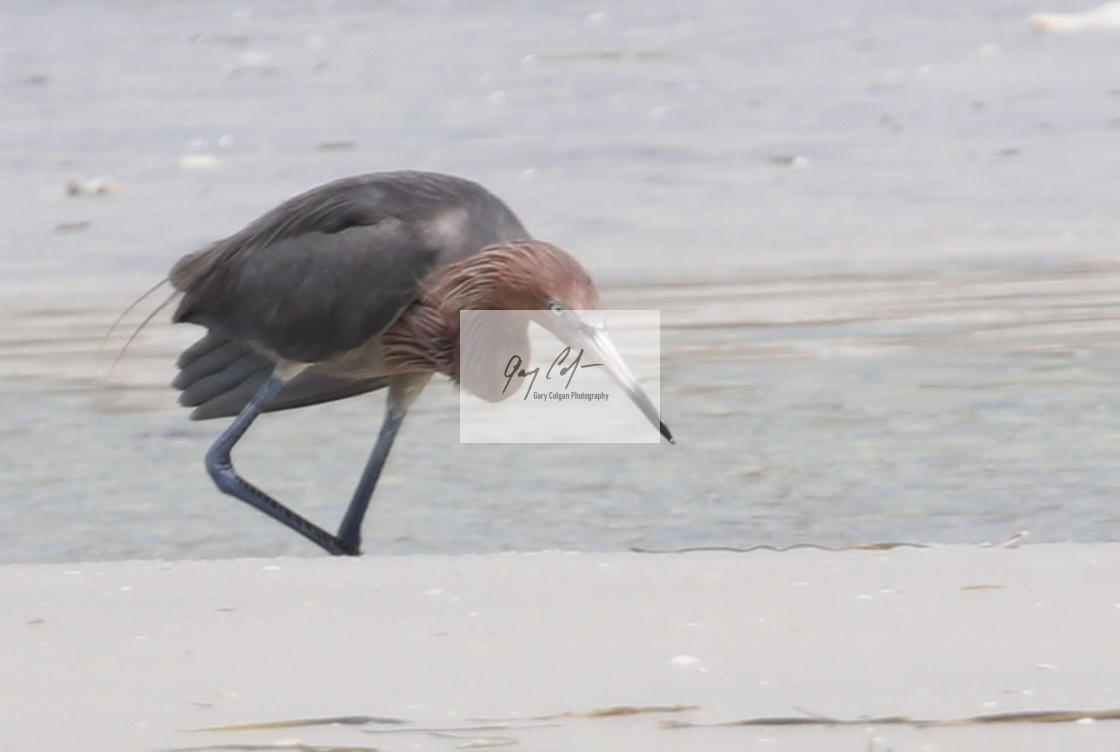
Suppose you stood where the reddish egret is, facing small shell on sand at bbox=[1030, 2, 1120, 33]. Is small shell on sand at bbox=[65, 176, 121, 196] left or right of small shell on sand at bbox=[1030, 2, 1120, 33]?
left

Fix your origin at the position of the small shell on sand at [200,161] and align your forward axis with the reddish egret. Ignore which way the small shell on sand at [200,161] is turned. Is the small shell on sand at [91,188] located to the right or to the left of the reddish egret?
right

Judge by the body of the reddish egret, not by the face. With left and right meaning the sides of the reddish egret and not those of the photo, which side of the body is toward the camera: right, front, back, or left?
right

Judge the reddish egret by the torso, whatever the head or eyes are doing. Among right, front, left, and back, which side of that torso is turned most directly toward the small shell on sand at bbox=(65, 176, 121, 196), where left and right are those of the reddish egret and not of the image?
left

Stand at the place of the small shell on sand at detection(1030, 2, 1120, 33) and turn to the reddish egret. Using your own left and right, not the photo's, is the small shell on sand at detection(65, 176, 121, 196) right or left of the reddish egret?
right

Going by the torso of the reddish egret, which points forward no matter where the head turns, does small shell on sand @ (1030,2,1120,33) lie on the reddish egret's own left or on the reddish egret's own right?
on the reddish egret's own left

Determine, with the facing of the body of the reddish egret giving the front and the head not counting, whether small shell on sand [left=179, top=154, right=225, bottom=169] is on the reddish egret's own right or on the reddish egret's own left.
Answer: on the reddish egret's own left
